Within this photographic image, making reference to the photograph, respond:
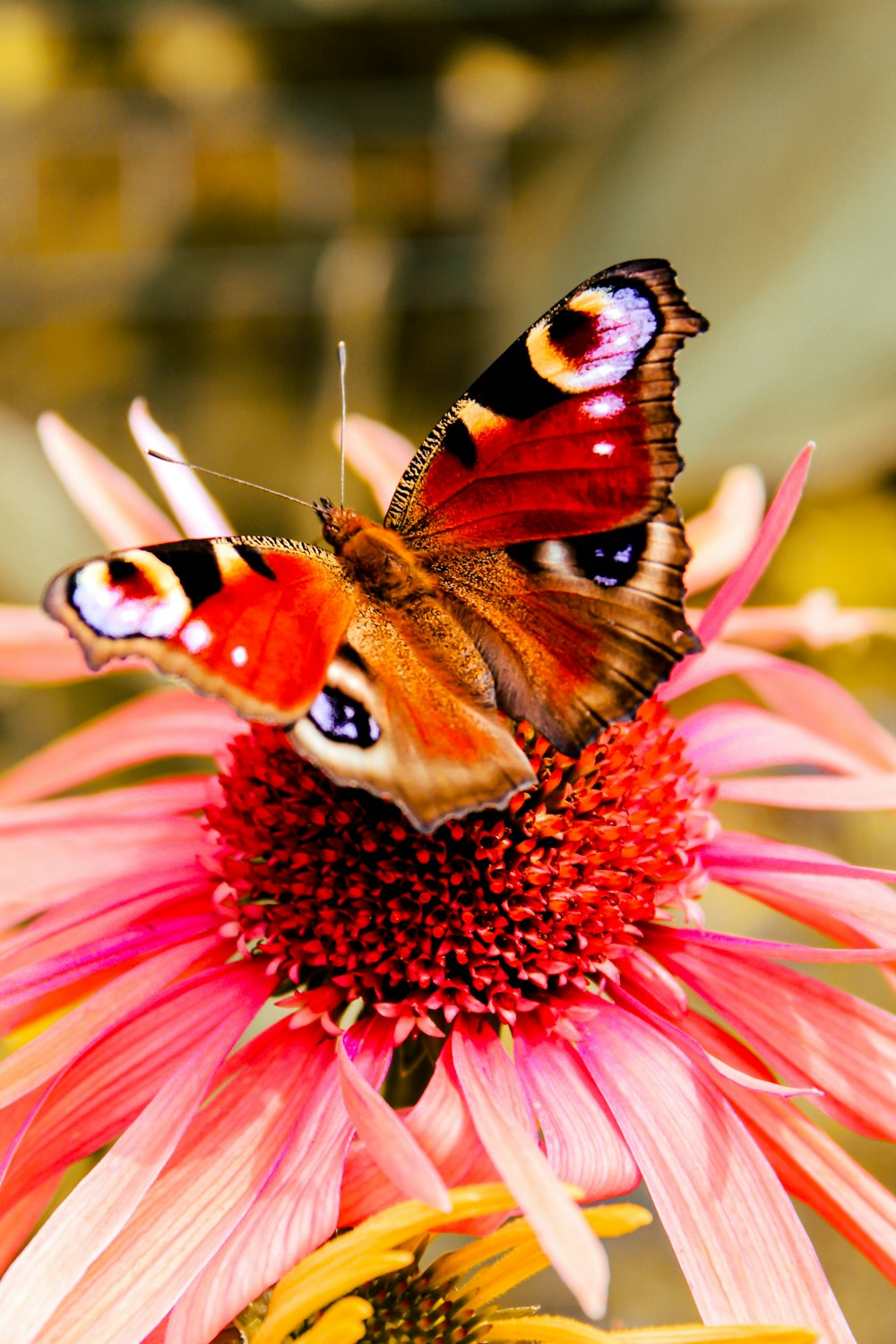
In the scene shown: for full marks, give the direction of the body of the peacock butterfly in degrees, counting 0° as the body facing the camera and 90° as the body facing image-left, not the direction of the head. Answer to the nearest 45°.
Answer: approximately 135°
